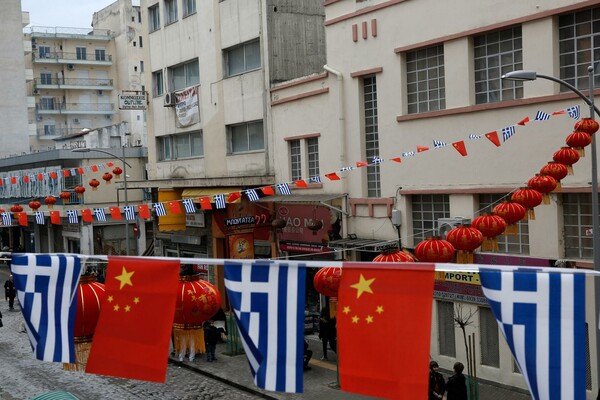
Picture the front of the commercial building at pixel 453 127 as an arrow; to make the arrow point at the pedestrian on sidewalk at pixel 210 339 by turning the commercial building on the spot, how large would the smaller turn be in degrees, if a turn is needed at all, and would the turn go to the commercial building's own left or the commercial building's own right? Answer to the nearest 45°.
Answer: approximately 45° to the commercial building's own right

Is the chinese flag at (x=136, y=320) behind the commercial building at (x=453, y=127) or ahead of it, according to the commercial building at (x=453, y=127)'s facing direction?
ahead

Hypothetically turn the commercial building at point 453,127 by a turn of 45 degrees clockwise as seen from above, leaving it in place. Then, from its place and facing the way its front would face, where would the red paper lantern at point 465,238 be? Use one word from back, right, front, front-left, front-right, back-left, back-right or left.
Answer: left

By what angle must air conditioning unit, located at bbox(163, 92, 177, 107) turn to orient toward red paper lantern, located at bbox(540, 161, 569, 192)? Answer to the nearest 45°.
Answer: approximately 45° to its left

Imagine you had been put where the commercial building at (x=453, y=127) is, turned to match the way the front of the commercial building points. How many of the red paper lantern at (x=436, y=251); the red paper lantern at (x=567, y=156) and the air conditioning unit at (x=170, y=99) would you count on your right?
1

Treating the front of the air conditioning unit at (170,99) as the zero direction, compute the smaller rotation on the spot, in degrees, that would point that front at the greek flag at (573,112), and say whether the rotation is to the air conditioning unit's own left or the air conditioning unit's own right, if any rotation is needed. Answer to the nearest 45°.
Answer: approximately 90° to the air conditioning unit's own left

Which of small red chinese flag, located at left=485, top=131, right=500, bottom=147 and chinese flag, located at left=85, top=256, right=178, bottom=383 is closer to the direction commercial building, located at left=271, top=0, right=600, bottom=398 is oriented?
the chinese flag, located at left=85, top=256, right=178, bottom=383

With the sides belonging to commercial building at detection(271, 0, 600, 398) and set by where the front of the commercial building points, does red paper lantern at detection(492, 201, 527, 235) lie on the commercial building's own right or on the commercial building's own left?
on the commercial building's own left

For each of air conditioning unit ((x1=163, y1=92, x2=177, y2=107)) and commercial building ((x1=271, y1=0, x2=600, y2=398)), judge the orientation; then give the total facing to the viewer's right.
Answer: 0

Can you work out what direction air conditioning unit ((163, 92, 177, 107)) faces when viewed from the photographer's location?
facing the viewer and to the left of the viewer

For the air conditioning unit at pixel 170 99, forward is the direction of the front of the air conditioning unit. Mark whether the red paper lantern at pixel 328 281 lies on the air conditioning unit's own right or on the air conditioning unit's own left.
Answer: on the air conditioning unit's own left

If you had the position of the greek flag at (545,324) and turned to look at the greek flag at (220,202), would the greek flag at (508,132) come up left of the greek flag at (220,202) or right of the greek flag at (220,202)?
right
